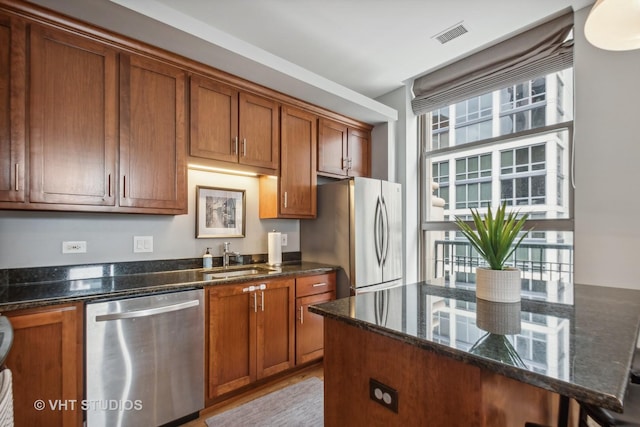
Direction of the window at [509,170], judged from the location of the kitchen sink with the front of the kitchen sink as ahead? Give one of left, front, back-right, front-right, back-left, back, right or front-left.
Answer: front-left

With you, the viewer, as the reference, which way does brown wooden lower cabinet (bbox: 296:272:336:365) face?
facing the viewer and to the right of the viewer

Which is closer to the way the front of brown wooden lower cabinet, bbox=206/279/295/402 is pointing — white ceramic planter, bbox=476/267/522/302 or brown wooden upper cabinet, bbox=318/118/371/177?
the white ceramic planter

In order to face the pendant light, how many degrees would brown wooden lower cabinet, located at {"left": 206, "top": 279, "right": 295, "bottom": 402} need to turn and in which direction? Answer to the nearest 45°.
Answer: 0° — it already faces it

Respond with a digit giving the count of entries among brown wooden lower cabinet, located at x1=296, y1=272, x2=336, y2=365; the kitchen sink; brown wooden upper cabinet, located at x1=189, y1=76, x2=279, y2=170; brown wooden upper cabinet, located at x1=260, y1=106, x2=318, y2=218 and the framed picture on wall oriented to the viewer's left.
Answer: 0

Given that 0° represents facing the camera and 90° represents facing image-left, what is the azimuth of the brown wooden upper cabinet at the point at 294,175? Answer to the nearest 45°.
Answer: approximately 315°

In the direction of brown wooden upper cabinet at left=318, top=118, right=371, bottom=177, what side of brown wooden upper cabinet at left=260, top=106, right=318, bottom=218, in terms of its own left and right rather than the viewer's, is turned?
left

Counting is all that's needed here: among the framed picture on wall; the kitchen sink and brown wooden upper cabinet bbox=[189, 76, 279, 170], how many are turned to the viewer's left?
0

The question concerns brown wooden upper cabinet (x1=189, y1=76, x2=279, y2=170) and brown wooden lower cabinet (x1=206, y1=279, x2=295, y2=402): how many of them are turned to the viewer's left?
0

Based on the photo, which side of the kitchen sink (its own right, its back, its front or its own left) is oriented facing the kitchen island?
front

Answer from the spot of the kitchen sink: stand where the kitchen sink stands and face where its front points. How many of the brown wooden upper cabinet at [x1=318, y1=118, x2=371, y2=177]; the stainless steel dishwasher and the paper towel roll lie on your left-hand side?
2

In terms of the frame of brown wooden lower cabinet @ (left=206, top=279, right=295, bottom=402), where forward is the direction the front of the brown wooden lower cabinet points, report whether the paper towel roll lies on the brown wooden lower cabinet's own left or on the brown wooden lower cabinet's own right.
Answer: on the brown wooden lower cabinet's own left
